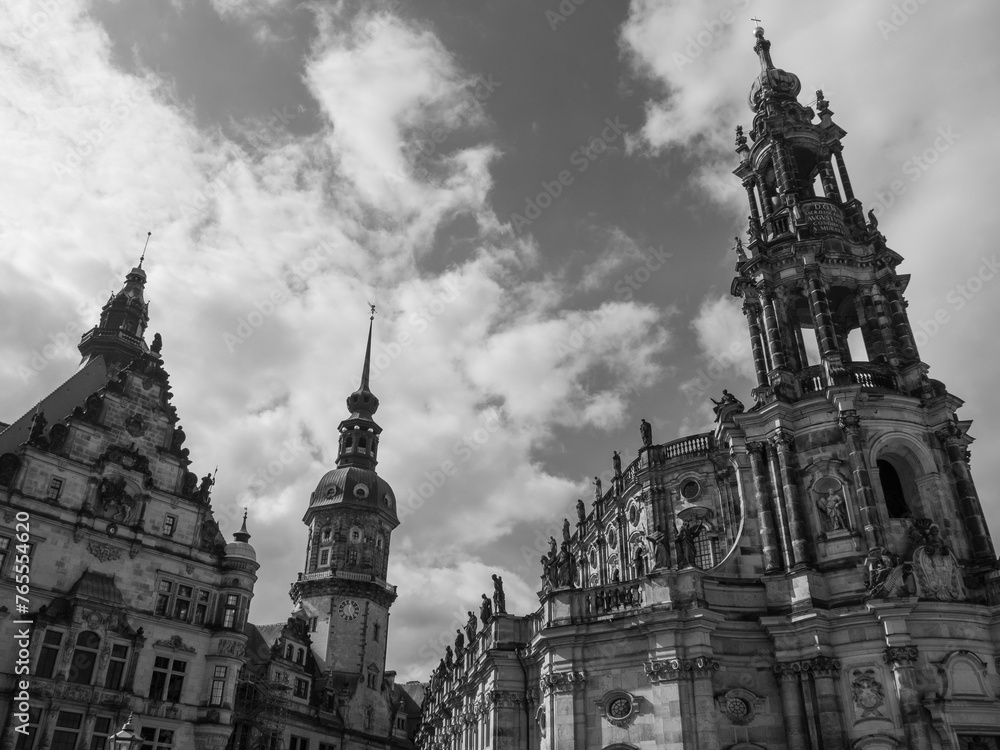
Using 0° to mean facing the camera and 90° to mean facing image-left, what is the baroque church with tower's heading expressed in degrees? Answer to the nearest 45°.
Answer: approximately 315°
